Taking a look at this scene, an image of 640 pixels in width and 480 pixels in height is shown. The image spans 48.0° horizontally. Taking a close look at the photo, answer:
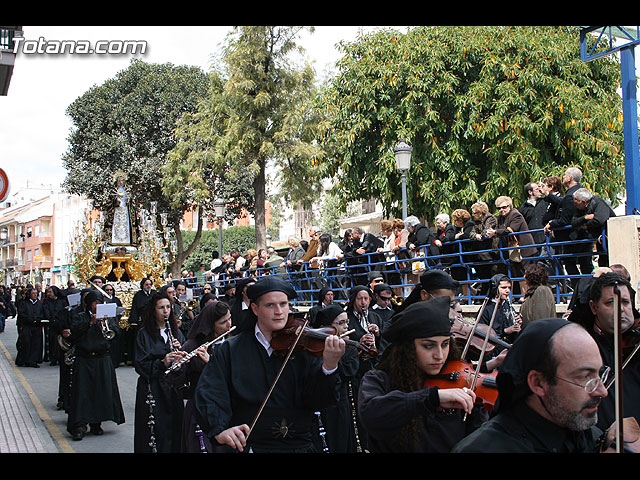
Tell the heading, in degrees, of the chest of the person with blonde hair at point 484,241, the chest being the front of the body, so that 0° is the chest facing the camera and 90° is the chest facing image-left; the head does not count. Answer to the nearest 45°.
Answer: approximately 45°

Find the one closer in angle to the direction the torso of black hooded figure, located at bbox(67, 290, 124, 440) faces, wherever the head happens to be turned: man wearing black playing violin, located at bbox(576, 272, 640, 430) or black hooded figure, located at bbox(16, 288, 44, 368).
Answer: the man wearing black playing violin

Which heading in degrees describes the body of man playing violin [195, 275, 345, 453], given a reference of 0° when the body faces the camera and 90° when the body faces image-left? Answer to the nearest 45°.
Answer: approximately 315°

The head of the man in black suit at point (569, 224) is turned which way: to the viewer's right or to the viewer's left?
to the viewer's left

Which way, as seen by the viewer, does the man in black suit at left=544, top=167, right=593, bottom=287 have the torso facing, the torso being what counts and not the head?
to the viewer's left

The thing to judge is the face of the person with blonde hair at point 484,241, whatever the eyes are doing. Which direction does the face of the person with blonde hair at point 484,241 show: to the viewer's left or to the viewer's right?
to the viewer's left

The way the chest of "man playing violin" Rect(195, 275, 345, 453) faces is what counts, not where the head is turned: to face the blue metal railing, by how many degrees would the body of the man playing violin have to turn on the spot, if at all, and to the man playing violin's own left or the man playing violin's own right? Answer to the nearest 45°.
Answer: approximately 135° to the man playing violin's own left
